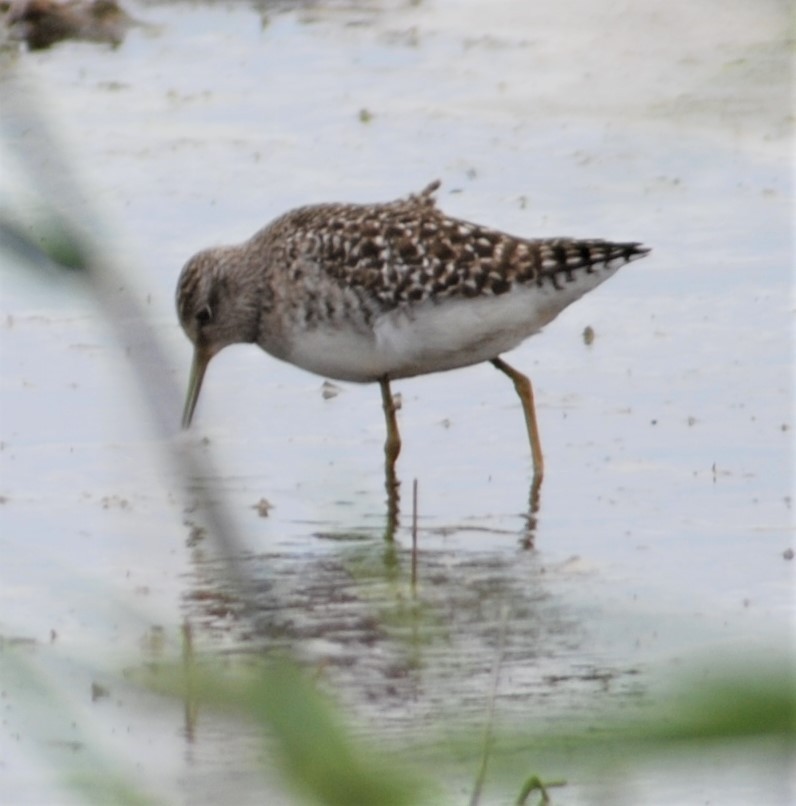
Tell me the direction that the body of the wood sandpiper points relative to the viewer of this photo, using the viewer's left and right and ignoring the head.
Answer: facing to the left of the viewer
